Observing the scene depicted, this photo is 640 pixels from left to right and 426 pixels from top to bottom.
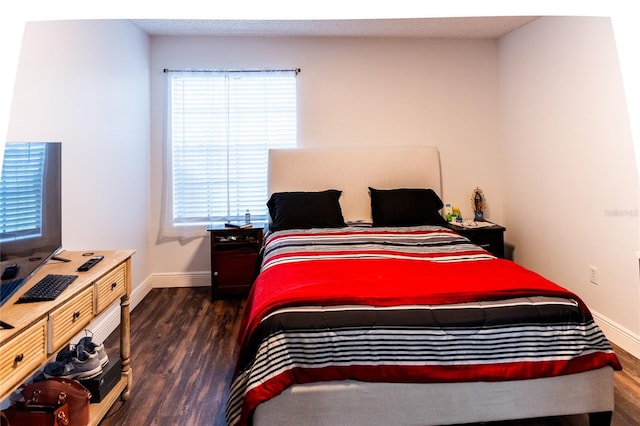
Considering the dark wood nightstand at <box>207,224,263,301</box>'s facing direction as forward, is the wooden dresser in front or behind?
in front

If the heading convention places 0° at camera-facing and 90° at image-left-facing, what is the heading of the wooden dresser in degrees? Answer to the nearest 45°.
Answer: approximately 315°

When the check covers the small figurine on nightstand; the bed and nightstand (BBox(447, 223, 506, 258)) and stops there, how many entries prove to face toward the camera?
3

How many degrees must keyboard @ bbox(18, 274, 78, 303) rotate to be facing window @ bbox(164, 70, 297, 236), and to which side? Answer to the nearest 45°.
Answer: approximately 90° to its left

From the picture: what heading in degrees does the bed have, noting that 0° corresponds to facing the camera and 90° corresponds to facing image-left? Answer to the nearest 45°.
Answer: approximately 0°

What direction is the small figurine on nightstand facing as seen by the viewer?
toward the camera

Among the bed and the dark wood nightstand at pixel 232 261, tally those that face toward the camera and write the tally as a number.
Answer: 2

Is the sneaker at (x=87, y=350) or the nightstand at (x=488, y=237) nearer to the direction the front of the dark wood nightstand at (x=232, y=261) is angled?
the sneaker

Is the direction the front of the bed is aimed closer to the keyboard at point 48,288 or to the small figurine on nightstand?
the keyboard

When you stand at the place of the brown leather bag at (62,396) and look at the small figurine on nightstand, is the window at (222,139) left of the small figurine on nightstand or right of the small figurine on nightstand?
left

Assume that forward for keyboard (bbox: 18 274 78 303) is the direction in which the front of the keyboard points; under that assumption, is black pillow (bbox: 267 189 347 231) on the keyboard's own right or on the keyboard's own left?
on the keyboard's own left

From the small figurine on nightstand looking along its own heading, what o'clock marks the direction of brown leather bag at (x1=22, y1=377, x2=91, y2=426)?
The brown leather bag is roughly at 1 o'clock from the small figurine on nightstand.

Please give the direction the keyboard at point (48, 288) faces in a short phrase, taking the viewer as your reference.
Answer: facing the viewer and to the right of the viewer
